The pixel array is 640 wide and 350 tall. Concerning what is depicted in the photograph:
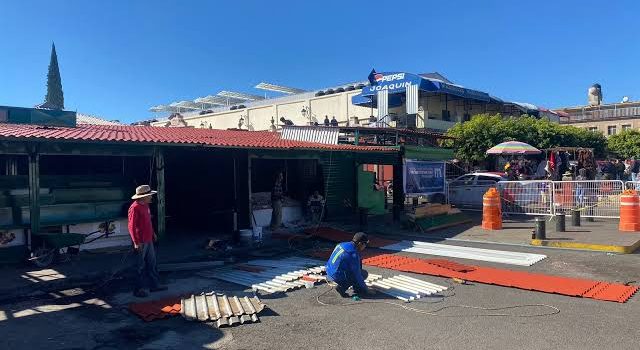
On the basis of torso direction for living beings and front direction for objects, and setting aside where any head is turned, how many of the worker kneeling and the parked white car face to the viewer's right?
1

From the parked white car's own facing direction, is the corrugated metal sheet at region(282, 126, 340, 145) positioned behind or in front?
in front

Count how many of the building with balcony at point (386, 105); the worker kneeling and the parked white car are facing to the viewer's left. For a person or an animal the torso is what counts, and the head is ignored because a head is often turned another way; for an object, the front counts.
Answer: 1

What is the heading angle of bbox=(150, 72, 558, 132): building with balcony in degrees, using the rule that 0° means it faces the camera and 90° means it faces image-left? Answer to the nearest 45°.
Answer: approximately 315°

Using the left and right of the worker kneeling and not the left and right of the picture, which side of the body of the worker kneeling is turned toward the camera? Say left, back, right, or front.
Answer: right

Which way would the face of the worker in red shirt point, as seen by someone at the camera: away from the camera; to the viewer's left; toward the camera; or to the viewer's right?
to the viewer's right

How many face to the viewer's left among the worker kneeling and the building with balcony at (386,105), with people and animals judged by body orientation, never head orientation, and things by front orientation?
0

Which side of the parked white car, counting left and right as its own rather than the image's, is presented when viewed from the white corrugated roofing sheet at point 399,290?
left

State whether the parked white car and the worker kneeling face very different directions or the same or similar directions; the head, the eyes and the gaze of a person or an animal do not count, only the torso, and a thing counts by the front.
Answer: very different directions

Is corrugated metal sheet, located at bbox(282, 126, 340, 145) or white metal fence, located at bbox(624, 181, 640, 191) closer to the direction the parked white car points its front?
the corrugated metal sheet

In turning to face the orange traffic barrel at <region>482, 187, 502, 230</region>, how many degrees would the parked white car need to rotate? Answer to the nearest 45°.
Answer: approximately 90° to its left

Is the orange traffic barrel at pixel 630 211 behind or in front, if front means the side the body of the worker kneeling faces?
in front

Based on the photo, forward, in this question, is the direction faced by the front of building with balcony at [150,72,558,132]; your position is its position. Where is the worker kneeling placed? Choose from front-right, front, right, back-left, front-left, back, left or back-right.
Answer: front-right

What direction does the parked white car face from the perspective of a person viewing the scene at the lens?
facing to the left of the viewer

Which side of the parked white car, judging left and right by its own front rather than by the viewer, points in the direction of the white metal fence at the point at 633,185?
back
